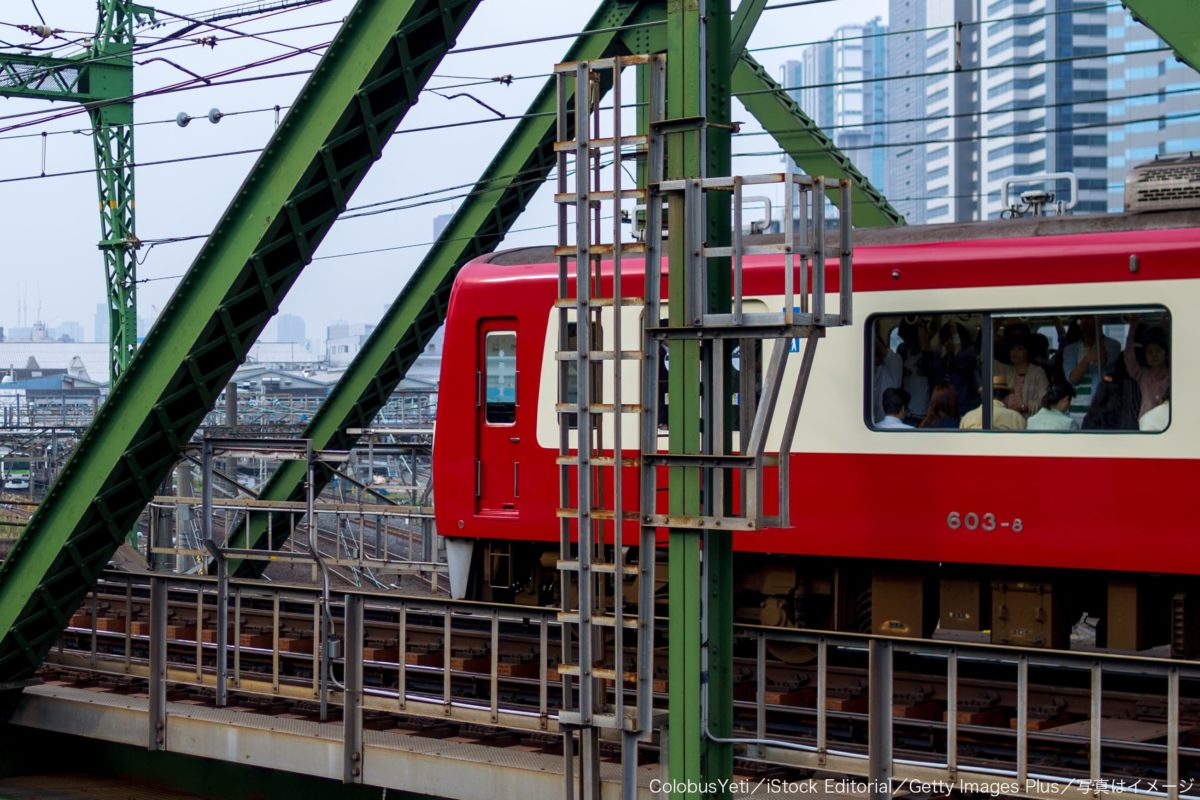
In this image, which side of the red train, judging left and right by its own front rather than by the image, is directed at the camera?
left

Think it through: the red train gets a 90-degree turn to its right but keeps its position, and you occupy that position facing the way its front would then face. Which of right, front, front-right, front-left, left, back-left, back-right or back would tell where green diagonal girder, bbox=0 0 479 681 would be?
left

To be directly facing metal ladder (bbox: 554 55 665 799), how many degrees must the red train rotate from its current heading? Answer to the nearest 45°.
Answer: approximately 45° to its left

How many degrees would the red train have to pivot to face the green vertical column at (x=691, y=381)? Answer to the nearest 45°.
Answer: approximately 45° to its left

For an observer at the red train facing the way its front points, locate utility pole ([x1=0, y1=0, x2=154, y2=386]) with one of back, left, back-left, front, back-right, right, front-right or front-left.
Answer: front-right

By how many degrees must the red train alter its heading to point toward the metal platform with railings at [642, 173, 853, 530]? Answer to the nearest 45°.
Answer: approximately 45° to its left
